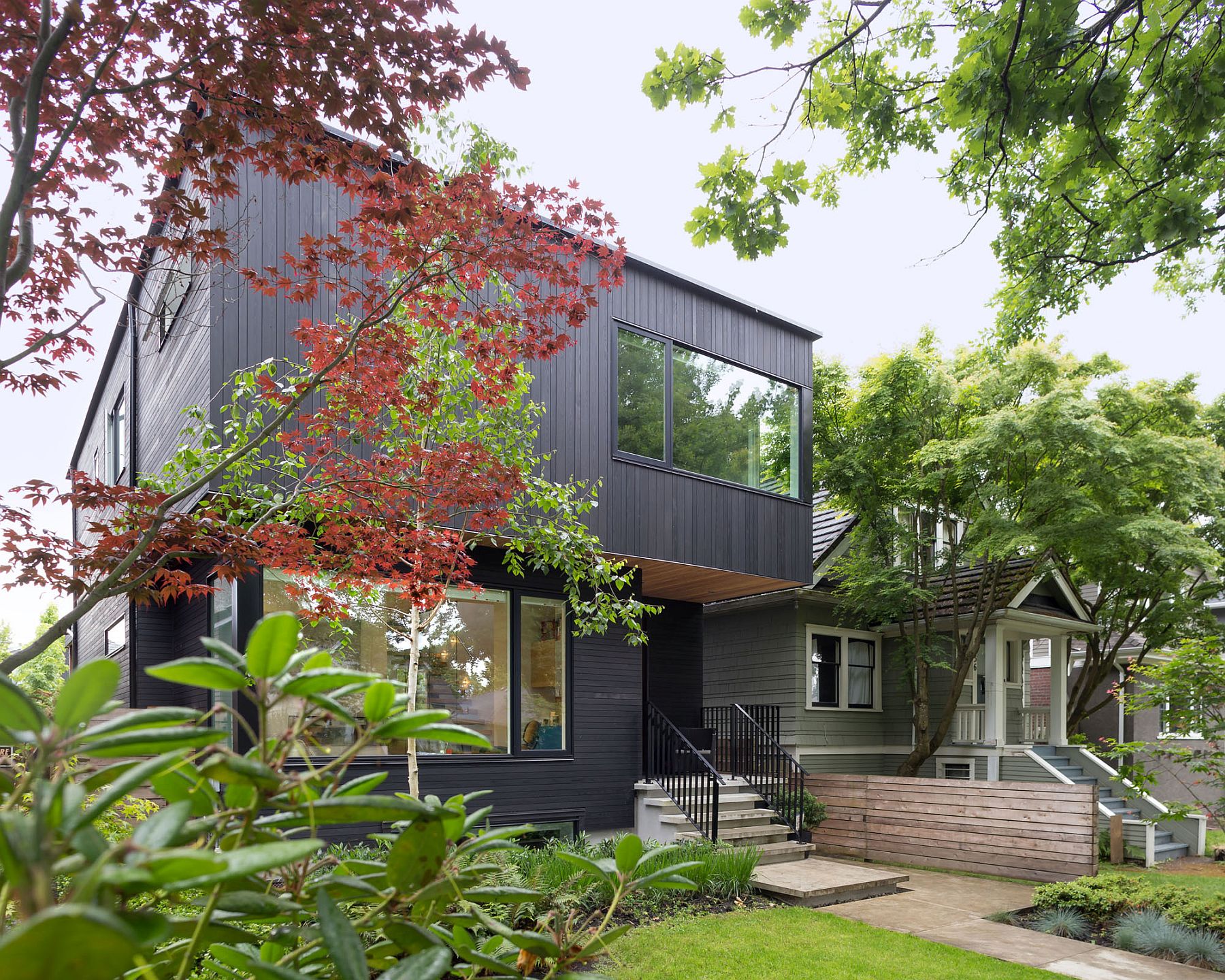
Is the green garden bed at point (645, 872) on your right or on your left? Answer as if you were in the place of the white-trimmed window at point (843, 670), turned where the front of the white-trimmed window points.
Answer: on your right

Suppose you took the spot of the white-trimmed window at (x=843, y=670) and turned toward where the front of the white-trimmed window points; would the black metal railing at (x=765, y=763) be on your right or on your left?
on your right

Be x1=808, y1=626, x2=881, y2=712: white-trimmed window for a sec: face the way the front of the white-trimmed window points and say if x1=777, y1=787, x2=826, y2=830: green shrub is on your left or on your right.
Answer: on your right

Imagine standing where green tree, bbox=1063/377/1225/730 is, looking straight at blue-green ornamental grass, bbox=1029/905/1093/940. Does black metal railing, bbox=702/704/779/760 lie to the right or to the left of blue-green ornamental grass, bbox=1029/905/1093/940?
right

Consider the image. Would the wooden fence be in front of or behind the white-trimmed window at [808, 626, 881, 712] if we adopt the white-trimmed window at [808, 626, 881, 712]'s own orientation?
in front

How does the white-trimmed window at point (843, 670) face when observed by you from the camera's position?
facing the viewer and to the right of the viewer
